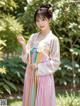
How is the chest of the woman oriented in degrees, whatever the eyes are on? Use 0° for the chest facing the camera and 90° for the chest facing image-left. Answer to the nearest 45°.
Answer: approximately 45°

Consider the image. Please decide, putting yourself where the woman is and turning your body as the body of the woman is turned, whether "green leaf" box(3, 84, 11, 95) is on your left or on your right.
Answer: on your right
